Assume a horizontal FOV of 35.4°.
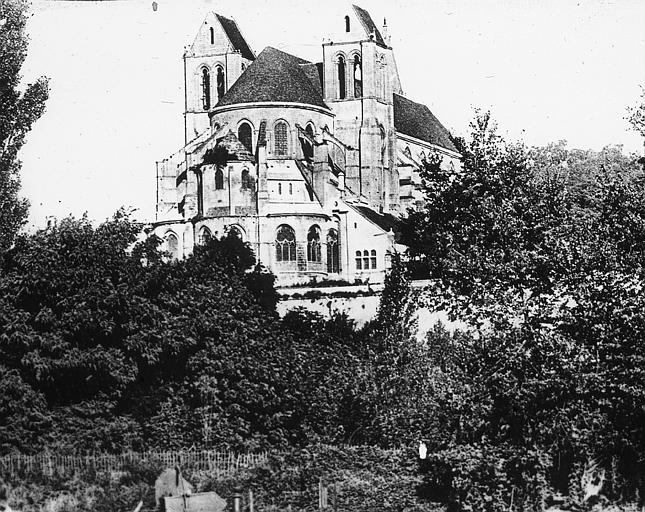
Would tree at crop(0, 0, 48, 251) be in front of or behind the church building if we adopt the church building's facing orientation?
behind

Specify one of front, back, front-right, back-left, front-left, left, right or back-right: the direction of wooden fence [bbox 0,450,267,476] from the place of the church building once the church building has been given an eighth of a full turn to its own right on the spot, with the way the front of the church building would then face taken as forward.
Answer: right

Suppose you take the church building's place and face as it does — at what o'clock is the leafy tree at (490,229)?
The leafy tree is roughly at 4 o'clock from the church building.

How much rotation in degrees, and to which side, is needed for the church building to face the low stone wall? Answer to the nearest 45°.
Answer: approximately 135° to its right

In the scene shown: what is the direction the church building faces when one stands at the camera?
facing away from the viewer and to the right of the viewer

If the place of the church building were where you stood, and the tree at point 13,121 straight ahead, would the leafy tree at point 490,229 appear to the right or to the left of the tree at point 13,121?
left
